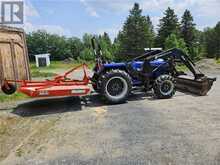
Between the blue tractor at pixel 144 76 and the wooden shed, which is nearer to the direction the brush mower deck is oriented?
the blue tractor

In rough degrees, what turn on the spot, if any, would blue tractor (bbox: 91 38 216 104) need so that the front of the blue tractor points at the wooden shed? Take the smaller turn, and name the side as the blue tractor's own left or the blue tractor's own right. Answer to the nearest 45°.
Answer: approximately 180°

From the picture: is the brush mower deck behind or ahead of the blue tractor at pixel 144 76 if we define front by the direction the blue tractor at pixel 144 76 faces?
behind

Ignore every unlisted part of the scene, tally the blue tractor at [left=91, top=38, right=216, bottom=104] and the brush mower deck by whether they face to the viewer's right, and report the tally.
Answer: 2

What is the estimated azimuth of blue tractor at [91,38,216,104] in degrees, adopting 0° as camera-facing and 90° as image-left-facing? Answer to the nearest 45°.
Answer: approximately 270°

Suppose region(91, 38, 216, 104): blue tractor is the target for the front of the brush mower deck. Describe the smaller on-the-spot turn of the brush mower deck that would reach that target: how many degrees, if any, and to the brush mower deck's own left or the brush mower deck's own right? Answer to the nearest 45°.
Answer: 0° — it already faces it

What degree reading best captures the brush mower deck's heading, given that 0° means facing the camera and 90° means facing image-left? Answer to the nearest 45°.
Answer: approximately 270°

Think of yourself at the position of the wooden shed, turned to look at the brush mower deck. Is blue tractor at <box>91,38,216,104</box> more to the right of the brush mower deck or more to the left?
left
